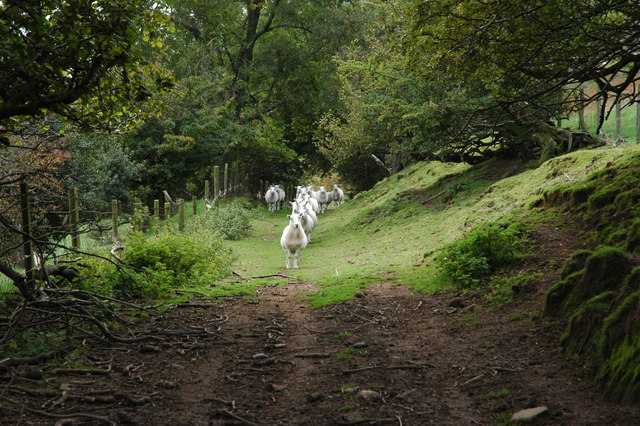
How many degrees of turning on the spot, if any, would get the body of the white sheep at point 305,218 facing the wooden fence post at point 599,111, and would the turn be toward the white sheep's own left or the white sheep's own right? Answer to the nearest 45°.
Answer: approximately 135° to the white sheep's own left

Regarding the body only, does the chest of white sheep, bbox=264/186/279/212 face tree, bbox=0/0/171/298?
yes

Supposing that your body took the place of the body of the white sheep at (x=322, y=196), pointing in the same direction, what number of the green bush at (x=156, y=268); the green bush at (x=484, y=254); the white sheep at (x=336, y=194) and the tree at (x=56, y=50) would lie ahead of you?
3

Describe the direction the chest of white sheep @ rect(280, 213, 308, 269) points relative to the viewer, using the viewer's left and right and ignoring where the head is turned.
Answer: facing the viewer

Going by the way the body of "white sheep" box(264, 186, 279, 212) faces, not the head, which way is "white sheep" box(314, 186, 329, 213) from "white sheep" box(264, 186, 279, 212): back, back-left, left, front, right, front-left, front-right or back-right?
left

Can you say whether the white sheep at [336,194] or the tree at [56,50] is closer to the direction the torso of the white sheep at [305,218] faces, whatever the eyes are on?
the tree

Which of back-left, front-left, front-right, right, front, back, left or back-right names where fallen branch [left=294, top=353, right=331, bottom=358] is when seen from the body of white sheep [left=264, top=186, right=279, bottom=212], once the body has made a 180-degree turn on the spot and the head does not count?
back

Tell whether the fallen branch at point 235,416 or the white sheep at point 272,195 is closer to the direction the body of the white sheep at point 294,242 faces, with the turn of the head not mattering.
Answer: the fallen branch

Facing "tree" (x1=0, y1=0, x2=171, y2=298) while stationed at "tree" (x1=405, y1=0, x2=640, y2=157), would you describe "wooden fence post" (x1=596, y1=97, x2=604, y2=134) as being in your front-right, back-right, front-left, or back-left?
back-right

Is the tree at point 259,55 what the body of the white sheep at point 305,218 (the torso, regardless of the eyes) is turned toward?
no

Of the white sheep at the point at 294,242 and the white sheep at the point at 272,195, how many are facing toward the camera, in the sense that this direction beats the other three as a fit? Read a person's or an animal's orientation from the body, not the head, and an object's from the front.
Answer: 2

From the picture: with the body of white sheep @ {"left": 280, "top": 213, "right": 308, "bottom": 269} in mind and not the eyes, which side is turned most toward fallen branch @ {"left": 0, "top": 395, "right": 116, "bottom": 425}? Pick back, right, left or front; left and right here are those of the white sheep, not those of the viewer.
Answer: front

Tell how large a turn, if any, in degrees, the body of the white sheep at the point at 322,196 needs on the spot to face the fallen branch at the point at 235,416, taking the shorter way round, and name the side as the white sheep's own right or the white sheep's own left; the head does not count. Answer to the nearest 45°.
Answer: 0° — it already faces it
